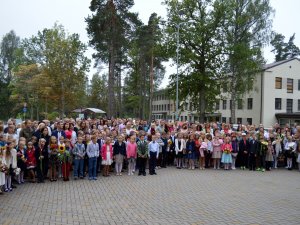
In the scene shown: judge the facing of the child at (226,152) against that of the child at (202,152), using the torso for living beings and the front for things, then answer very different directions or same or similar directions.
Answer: same or similar directions

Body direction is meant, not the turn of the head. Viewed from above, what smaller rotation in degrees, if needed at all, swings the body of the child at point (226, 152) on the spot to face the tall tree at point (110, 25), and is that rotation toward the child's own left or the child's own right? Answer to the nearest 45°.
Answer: approximately 135° to the child's own right

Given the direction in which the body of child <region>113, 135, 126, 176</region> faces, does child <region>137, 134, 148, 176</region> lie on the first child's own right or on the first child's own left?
on the first child's own left

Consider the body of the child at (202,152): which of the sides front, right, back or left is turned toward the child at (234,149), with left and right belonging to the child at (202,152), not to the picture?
left

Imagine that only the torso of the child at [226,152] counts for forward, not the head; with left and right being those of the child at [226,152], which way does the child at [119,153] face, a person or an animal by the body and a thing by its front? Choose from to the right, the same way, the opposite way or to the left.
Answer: the same way

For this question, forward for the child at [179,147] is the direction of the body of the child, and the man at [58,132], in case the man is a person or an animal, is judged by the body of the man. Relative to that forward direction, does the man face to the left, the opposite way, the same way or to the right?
the same way

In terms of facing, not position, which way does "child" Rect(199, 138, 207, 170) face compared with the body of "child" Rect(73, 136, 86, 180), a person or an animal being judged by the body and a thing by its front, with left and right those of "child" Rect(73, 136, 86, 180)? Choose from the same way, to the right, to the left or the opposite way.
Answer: the same way

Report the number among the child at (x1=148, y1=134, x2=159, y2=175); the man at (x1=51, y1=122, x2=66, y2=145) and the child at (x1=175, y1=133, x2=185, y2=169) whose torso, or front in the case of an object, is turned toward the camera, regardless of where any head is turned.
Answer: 3

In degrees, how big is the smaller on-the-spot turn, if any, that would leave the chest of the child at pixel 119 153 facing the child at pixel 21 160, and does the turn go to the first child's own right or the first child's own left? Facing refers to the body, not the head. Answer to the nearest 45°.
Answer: approximately 45° to the first child's own right

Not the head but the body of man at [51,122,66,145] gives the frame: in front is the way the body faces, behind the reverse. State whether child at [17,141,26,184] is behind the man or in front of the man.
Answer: in front

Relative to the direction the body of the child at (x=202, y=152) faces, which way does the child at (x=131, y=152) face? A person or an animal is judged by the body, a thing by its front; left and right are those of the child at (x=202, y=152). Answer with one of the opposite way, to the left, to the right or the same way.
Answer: the same way

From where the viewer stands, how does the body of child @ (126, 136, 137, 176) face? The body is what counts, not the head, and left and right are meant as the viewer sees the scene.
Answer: facing the viewer

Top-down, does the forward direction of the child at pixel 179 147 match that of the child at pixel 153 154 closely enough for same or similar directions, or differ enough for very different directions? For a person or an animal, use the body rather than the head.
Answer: same or similar directions

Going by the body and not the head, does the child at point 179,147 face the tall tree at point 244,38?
no

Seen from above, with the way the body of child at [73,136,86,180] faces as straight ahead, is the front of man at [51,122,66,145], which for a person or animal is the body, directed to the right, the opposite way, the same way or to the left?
the same way

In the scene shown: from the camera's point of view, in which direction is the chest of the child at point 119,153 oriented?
toward the camera

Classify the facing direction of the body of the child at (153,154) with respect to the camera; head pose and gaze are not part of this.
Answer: toward the camera
